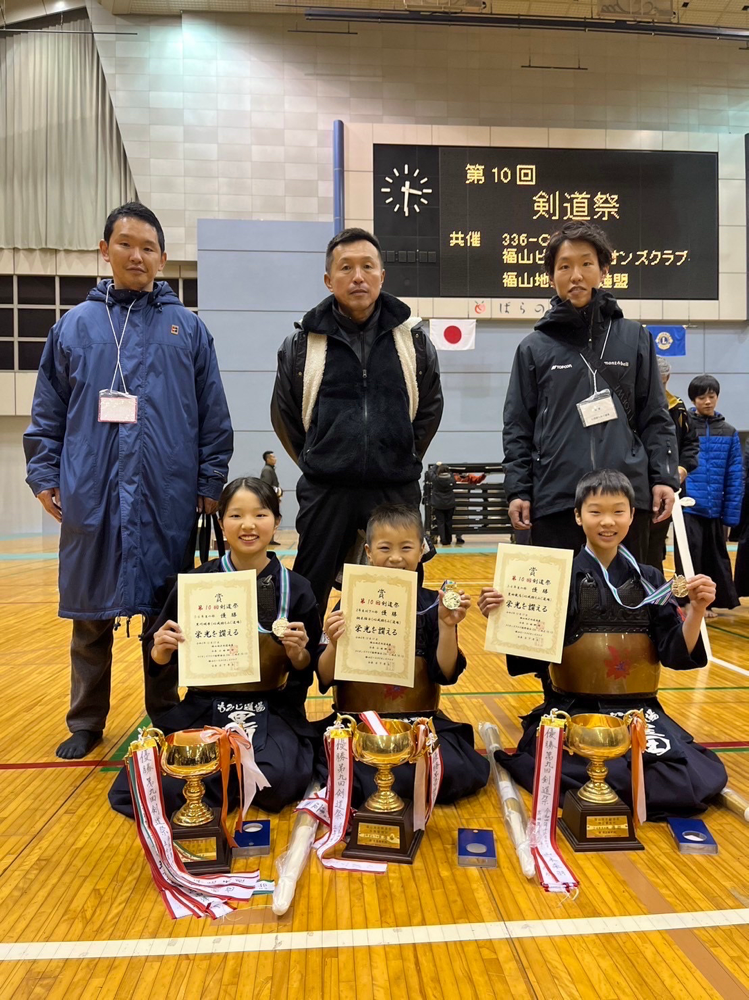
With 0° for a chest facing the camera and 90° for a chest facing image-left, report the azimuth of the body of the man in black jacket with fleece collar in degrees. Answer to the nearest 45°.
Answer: approximately 0°

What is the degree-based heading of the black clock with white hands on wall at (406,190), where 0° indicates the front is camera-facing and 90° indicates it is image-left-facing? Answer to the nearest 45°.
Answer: approximately 0°

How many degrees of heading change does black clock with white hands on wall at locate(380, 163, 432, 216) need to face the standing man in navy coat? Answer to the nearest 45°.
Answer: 0° — it already faces them

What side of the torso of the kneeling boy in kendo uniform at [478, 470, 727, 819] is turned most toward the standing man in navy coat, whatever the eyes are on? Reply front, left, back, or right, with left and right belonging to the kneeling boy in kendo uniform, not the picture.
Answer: right
